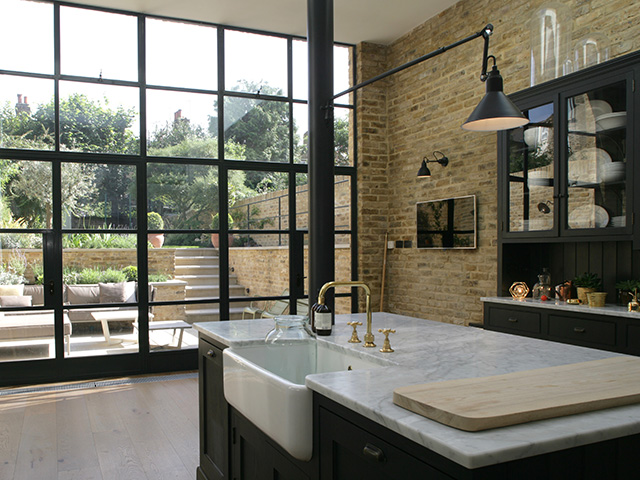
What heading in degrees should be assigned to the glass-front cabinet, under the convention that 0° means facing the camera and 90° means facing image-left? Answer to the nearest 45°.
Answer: approximately 45°

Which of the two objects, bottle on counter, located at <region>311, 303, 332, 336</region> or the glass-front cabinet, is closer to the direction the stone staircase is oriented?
the bottle on counter

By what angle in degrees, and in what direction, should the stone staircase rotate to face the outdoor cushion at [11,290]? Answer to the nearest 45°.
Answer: approximately 90° to its right

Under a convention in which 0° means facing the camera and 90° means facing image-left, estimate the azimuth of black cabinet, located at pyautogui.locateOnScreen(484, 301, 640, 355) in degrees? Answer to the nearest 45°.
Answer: approximately 45°

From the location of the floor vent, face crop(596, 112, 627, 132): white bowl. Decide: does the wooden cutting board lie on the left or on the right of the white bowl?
right

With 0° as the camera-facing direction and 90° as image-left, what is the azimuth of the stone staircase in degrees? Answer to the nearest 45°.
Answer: approximately 0°

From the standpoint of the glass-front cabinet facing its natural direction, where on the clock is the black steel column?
The black steel column is roughly at 12 o'clock from the glass-front cabinet.

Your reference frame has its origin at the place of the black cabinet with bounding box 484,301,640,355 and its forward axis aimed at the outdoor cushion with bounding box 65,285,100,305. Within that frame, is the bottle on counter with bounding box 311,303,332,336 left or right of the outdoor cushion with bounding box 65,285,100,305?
left

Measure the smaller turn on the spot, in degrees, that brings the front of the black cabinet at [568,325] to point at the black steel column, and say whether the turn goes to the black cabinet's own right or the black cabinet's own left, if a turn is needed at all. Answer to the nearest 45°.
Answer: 0° — it already faces it

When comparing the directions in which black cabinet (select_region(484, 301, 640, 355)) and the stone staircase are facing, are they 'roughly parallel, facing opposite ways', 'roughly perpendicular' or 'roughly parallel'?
roughly perpendicular
